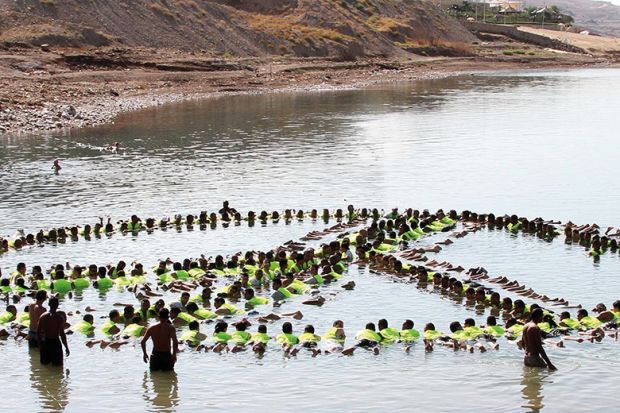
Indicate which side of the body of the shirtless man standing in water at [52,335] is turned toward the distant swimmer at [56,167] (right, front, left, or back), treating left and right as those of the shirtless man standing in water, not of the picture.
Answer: front

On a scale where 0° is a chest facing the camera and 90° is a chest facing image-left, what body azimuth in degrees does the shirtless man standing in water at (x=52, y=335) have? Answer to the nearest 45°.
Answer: approximately 180°

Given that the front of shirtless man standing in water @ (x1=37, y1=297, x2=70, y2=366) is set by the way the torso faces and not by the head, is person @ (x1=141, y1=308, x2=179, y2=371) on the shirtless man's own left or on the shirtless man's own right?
on the shirtless man's own right

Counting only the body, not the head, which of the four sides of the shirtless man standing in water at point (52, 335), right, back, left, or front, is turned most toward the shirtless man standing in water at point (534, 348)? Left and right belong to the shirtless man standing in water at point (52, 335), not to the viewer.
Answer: right

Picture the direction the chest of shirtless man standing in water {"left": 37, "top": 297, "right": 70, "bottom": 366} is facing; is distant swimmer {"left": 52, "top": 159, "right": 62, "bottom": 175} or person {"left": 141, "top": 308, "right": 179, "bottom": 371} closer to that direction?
the distant swimmer

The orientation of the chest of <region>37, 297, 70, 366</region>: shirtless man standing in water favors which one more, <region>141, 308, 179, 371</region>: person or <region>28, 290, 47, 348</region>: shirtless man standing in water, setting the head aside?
the shirtless man standing in water
